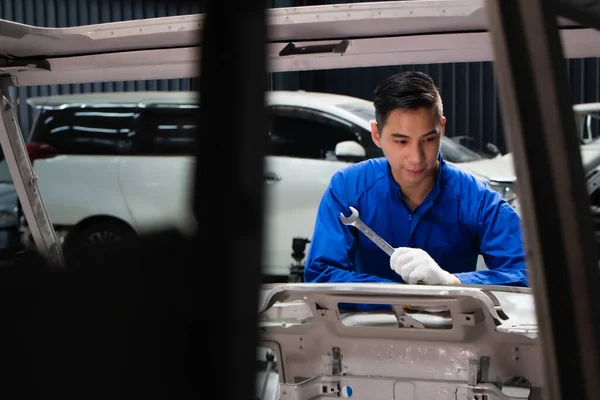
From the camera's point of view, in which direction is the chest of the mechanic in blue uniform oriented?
toward the camera

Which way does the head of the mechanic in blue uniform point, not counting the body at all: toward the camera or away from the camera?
toward the camera

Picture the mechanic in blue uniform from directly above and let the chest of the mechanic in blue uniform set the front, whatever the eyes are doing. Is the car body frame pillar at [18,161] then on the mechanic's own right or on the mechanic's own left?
on the mechanic's own right
